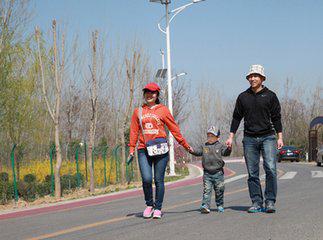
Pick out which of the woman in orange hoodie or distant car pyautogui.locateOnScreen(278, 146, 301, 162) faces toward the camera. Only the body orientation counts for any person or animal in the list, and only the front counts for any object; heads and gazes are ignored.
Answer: the woman in orange hoodie

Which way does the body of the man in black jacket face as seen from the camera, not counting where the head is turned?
toward the camera

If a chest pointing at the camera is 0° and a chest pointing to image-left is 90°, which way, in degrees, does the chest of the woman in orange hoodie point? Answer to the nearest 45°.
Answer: approximately 0°

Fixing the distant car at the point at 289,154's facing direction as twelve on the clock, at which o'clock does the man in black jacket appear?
The man in black jacket is roughly at 6 o'clock from the distant car.

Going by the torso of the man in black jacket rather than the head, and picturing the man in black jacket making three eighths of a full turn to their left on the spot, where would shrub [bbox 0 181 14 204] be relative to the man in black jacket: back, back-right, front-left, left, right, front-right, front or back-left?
left

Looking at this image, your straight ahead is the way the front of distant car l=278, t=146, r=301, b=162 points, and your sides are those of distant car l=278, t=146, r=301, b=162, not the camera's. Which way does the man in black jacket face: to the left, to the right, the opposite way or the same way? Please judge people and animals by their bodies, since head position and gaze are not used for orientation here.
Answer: the opposite way

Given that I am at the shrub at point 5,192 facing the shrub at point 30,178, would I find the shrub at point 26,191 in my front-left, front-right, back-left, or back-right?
front-right

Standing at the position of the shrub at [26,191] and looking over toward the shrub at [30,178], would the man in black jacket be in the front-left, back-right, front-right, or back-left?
back-right

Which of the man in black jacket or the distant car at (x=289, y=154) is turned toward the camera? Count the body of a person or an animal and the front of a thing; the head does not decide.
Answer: the man in black jacket

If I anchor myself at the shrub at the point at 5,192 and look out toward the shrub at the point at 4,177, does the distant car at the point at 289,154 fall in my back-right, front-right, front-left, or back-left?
front-right
